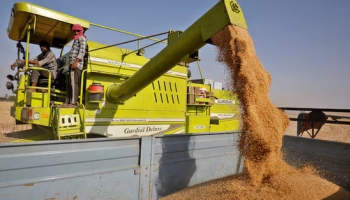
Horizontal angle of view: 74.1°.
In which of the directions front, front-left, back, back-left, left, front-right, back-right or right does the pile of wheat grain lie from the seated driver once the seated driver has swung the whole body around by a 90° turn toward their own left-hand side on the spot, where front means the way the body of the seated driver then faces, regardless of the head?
front-left

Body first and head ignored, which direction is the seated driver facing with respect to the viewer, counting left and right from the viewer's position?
facing to the left of the viewer

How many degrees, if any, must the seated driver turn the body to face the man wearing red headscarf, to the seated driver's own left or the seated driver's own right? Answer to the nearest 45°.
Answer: approximately 135° to the seated driver's own left
